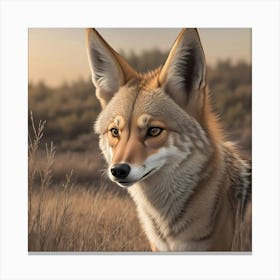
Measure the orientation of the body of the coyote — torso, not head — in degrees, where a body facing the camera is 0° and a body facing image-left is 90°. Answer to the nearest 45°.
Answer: approximately 45°
